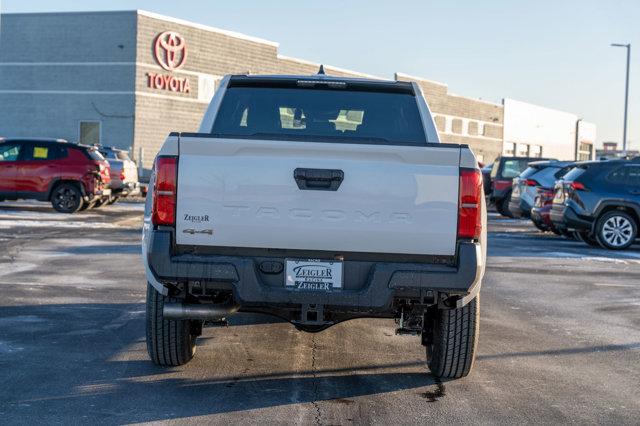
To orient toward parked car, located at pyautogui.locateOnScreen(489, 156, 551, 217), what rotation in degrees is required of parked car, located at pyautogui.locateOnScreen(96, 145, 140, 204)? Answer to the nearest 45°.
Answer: approximately 135° to its right

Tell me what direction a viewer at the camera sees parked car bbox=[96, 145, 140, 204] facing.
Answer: facing away from the viewer and to the left of the viewer

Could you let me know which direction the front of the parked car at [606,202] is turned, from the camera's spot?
facing away from the viewer and to the right of the viewer

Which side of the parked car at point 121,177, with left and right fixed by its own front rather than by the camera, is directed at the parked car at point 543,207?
back

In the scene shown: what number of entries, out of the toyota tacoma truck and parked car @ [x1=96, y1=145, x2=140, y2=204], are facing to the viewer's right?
0

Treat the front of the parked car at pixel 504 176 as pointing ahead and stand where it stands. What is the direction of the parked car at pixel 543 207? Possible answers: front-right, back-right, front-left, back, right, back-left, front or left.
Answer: back-right

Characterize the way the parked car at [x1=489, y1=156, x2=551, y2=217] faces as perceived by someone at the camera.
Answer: facing away from the viewer and to the right of the viewer

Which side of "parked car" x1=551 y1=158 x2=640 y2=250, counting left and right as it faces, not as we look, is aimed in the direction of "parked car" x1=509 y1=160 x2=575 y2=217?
left

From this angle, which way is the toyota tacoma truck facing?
away from the camera

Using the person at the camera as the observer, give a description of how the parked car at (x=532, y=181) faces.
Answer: facing away from the viewer and to the right of the viewer

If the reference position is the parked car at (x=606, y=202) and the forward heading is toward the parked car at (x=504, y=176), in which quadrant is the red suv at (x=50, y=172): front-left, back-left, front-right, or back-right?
front-left

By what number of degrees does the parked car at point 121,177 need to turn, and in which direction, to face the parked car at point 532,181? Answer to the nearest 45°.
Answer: approximately 180°

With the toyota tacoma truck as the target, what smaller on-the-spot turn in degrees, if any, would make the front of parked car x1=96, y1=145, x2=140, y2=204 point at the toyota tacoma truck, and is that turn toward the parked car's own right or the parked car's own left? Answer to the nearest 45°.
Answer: approximately 135° to the parked car's own left
